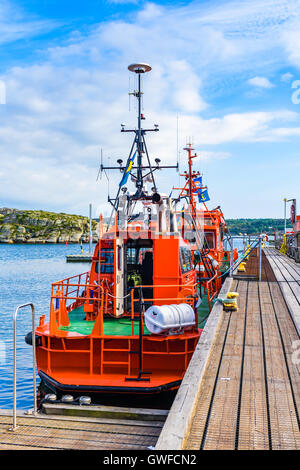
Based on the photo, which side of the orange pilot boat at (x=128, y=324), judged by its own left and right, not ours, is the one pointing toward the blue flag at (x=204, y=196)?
front

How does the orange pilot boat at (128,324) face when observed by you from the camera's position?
facing away from the viewer
